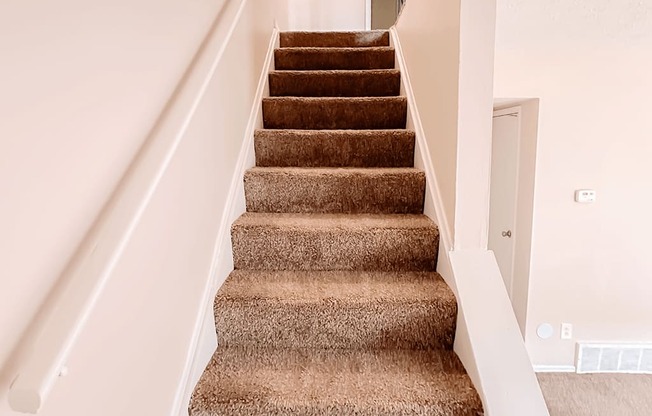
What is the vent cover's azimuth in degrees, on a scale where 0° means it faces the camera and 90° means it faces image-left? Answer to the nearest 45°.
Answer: approximately 0°
